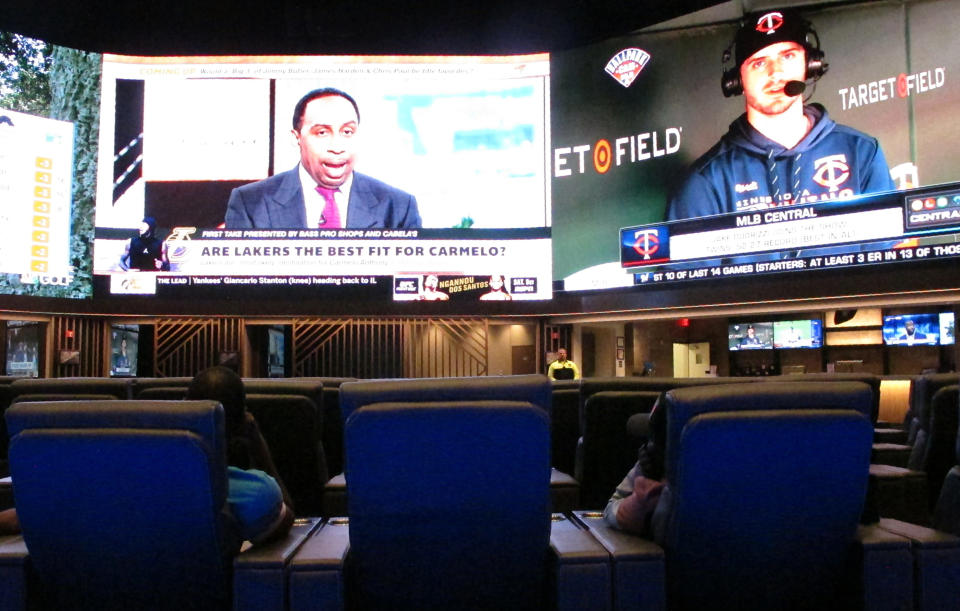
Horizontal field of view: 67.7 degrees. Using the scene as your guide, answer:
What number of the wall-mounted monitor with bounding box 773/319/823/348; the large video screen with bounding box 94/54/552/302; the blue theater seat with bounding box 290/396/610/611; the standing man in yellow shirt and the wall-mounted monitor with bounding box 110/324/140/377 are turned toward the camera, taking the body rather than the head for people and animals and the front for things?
4

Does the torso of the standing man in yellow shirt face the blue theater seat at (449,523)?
yes

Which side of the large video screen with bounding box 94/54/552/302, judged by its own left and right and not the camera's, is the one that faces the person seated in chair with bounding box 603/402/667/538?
front

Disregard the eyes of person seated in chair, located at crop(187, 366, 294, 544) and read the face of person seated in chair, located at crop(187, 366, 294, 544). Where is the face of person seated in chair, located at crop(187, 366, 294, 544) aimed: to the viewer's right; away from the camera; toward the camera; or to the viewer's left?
away from the camera

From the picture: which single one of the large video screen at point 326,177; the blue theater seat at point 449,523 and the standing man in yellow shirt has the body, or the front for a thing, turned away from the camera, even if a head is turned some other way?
the blue theater seat

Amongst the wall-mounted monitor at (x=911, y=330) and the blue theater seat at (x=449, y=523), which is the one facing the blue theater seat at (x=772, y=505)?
the wall-mounted monitor

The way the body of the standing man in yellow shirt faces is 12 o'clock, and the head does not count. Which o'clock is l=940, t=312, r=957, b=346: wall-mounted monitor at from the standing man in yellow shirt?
The wall-mounted monitor is roughly at 9 o'clock from the standing man in yellow shirt.

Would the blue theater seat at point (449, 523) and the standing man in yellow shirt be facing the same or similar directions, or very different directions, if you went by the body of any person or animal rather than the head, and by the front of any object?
very different directions

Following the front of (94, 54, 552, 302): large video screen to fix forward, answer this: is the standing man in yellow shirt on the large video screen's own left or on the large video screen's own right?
on the large video screen's own left

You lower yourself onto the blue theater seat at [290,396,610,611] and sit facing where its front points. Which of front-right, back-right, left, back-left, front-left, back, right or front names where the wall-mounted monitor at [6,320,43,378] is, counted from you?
front-left

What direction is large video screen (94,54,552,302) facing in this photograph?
toward the camera

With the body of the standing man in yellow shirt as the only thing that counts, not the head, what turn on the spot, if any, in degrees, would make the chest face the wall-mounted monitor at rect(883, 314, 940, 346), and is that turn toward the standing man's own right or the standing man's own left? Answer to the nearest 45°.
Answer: approximately 90° to the standing man's own left

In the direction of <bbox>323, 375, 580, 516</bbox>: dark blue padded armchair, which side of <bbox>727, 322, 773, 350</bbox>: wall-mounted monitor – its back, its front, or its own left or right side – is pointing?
front

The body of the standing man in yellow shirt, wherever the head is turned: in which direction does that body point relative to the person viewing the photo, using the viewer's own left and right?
facing the viewer

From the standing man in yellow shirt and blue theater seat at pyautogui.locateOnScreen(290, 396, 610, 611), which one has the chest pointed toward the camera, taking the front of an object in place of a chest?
the standing man in yellow shirt

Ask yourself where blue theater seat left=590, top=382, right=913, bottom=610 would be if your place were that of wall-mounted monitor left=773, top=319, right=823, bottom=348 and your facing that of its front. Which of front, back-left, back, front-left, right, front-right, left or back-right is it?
front
